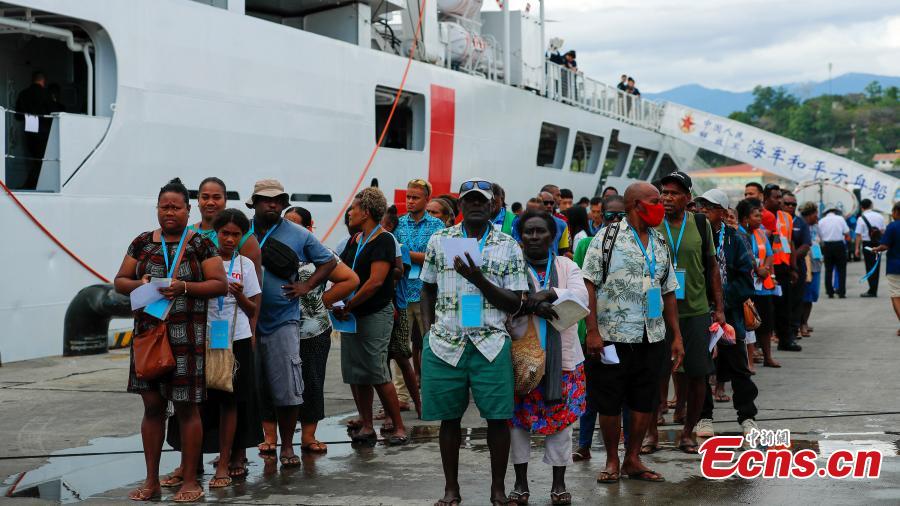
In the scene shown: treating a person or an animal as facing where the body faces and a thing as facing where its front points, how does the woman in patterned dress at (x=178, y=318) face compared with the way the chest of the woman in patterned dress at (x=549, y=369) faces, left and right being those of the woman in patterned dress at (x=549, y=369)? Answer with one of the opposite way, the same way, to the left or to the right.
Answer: the same way

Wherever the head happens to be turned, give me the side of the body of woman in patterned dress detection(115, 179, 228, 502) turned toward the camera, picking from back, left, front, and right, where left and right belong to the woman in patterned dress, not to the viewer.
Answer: front

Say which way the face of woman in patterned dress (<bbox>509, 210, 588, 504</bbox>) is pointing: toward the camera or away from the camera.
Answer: toward the camera

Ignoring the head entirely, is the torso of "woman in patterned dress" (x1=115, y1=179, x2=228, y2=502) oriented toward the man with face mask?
no

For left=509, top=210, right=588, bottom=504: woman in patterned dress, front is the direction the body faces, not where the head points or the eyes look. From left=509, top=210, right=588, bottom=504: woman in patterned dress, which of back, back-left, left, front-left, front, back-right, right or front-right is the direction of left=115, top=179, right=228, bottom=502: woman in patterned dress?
right

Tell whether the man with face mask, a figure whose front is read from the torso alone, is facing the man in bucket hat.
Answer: no

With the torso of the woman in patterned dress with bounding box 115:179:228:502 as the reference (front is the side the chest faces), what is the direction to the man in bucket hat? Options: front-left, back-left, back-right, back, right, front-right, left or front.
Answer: back-left

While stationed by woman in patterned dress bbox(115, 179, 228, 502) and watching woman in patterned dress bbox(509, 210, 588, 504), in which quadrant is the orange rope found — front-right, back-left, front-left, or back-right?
back-left

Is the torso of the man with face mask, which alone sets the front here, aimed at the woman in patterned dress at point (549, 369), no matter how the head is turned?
no

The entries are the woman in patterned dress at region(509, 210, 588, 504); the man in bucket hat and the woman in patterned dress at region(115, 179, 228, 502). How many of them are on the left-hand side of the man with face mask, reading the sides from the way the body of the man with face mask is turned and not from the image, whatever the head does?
0

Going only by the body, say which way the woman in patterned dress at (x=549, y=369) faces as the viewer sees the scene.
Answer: toward the camera

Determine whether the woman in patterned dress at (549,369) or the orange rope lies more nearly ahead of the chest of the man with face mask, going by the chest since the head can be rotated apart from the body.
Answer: the woman in patterned dress

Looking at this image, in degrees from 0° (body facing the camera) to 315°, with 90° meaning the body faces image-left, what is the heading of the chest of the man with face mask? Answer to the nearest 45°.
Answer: approximately 315°

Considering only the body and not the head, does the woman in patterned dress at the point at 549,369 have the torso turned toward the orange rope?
no

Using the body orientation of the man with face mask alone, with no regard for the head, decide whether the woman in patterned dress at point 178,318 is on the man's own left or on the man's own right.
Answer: on the man's own right

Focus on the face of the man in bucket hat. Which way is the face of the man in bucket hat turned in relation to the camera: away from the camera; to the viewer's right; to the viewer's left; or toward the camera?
toward the camera

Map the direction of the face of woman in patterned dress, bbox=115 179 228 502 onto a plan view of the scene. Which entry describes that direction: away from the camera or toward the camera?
toward the camera

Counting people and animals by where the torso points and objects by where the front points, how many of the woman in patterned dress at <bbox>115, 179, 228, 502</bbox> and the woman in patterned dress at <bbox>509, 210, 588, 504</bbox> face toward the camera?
2

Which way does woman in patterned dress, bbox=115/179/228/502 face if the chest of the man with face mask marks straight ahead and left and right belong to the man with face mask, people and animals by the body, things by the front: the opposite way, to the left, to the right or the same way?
the same way
